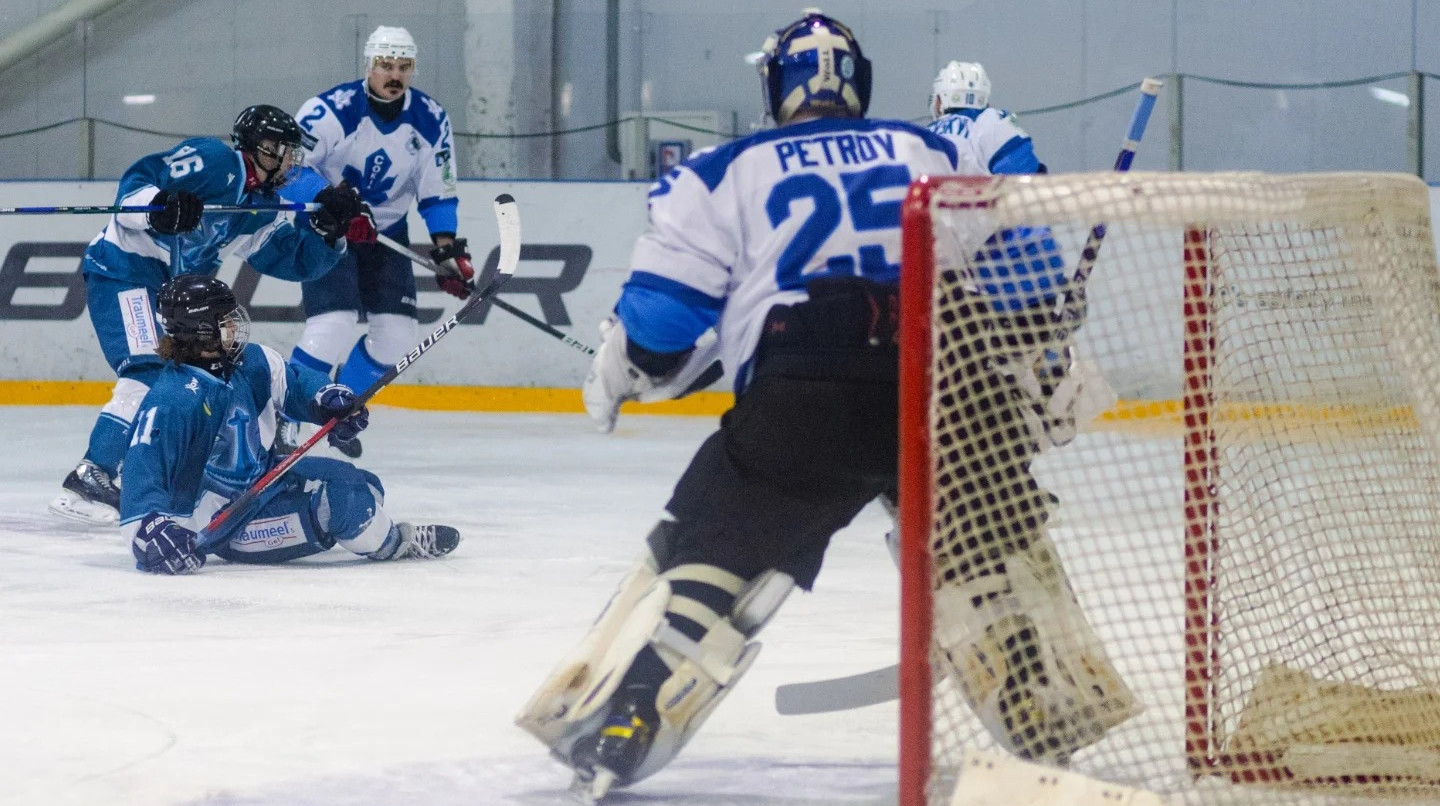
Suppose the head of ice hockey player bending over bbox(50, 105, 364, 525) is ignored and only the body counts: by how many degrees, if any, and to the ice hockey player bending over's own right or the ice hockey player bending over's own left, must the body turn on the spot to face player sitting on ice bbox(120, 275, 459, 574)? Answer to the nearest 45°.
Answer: approximately 45° to the ice hockey player's own right

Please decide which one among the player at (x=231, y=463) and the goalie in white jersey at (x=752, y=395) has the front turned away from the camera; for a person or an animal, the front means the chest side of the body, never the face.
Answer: the goalie in white jersey

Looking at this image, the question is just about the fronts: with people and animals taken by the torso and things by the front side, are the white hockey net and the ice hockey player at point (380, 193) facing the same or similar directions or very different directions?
very different directions

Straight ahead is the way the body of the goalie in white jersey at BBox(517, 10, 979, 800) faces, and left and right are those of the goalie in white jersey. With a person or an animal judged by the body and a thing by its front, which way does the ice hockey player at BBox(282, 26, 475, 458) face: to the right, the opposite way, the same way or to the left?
the opposite way

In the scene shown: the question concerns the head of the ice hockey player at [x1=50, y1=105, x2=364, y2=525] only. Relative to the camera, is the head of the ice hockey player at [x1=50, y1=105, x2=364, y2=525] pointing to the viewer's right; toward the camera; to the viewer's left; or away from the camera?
to the viewer's right

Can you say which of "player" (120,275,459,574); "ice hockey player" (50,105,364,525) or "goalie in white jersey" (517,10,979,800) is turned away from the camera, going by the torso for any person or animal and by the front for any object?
the goalie in white jersey

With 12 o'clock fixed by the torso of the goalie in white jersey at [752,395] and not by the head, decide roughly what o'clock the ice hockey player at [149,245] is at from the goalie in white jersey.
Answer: The ice hockey player is roughly at 11 o'clock from the goalie in white jersey.

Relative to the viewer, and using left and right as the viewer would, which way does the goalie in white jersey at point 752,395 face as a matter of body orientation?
facing away from the viewer

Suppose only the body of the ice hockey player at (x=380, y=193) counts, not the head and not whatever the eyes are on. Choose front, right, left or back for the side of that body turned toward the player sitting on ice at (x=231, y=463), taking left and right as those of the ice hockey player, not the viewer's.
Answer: front

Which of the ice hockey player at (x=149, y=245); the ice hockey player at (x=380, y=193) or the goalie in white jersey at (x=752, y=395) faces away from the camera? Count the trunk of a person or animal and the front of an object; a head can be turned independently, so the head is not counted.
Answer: the goalie in white jersey

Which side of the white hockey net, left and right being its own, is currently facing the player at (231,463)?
front

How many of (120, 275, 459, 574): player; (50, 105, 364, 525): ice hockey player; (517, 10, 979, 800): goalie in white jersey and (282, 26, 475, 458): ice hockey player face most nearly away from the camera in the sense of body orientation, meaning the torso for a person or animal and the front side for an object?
1

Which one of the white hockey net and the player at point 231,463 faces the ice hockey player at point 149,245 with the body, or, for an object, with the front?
the white hockey net
